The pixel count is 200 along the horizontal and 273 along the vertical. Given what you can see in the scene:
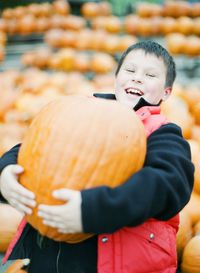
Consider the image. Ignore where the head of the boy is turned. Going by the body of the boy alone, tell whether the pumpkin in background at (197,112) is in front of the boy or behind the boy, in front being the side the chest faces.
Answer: behind

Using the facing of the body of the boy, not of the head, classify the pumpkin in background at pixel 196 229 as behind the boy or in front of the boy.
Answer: behind

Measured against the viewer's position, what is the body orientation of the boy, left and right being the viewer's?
facing the viewer and to the left of the viewer

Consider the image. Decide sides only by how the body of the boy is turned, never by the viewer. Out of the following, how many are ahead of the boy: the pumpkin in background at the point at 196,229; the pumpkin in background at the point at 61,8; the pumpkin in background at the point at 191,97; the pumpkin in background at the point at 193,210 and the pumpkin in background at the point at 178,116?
0

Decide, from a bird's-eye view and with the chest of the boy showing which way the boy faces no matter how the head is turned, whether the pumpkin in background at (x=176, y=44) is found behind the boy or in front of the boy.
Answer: behind

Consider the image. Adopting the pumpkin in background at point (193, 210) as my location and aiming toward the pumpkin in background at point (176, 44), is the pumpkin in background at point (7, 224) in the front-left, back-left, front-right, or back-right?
back-left

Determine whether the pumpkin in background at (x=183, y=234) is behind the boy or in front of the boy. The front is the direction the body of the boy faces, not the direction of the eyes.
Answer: behind

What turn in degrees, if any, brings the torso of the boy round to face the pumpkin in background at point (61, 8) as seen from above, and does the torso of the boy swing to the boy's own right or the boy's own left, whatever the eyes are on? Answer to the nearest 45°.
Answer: approximately 135° to the boy's own right

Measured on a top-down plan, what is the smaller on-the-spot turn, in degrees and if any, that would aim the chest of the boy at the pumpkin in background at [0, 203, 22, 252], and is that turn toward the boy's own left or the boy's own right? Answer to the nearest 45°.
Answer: approximately 90° to the boy's own right

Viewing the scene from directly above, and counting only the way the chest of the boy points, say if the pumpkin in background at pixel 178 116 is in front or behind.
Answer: behind

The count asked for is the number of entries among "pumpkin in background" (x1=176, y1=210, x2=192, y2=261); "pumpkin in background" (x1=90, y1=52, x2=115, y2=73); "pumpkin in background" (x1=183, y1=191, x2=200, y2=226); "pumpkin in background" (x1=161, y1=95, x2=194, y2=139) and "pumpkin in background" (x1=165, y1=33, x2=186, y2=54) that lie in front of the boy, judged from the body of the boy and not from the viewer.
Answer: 0

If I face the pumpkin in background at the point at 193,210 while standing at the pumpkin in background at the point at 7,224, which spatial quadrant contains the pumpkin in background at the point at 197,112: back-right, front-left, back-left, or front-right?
front-left

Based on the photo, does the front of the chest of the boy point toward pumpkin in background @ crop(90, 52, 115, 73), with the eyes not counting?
no
